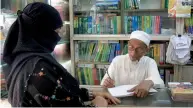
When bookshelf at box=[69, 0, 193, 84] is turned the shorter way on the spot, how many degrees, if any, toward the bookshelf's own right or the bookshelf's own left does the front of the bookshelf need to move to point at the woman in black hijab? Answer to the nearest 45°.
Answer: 0° — it already faces them

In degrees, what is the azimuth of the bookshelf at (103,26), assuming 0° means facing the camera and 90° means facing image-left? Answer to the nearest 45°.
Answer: approximately 0°

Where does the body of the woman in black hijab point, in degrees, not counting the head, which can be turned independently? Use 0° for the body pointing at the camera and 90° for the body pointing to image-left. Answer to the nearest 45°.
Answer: approximately 270°

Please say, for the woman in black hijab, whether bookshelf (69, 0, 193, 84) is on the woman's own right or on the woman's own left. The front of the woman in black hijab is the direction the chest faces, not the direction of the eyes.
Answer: on the woman's own left

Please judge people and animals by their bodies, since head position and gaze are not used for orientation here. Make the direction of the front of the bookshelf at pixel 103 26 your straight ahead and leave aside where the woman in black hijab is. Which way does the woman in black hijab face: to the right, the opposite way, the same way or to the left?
to the left

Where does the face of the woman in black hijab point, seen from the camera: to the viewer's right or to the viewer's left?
to the viewer's right

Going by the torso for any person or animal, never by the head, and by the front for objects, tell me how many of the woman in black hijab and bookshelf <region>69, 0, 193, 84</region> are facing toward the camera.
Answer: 1
